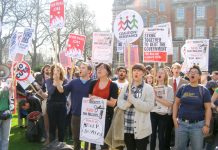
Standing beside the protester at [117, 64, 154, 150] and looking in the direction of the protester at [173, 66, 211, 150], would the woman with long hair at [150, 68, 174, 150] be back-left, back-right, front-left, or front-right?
front-left

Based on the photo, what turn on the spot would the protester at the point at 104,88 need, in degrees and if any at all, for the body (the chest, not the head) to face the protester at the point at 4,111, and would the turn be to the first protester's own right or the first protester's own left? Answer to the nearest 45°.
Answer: approximately 45° to the first protester's own right

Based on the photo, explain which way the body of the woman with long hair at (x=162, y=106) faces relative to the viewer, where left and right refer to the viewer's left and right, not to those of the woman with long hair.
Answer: facing the viewer and to the left of the viewer

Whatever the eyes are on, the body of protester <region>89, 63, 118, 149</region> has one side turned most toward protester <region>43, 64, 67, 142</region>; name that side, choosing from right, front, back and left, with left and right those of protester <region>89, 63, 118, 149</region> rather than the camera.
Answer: right

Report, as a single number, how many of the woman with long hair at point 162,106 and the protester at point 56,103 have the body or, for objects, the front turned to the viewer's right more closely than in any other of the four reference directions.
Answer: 0

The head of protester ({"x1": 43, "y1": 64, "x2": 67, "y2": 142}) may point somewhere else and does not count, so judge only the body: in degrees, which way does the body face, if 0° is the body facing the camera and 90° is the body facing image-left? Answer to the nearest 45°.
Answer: approximately 0°

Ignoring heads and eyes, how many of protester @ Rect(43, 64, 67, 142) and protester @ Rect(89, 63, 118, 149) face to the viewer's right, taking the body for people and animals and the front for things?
0

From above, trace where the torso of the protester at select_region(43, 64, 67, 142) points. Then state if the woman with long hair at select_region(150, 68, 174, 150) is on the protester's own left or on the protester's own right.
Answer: on the protester's own left

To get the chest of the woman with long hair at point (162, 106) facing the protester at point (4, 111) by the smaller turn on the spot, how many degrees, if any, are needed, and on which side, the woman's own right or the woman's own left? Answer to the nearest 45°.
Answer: approximately 45° to the woman's own right

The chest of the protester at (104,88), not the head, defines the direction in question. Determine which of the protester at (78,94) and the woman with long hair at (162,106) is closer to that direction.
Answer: the protester

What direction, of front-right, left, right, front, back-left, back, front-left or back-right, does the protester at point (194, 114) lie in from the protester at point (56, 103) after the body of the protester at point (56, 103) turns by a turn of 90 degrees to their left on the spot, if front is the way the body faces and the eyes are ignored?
front-right
